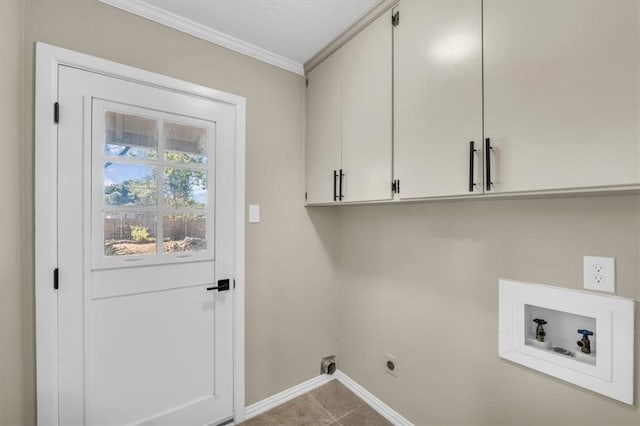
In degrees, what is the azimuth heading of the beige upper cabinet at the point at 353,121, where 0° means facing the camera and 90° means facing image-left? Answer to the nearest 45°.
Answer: approximately 45°

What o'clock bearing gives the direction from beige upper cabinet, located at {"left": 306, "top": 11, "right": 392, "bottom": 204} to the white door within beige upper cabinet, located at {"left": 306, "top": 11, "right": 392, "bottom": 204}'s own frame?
The white door is roughly at 1 o'clock from the beige upper cabinet.
